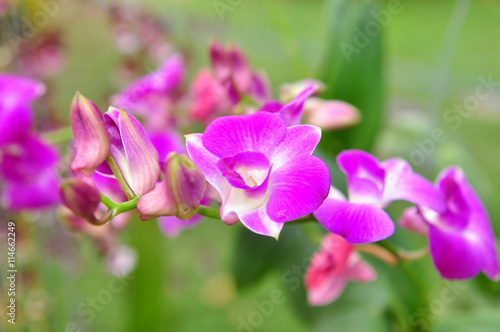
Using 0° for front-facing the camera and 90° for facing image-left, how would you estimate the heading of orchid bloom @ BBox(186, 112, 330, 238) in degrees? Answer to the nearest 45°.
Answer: approximately 0°
